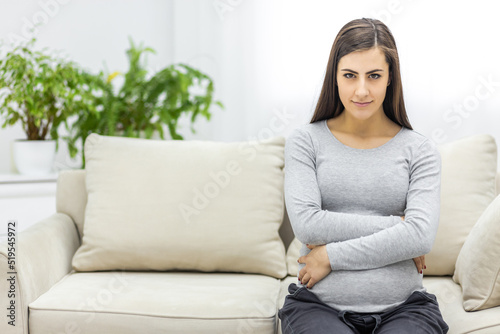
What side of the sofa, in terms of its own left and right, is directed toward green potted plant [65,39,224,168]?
back

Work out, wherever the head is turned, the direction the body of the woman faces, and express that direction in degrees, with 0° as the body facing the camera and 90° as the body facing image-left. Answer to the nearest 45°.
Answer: approximately 0°

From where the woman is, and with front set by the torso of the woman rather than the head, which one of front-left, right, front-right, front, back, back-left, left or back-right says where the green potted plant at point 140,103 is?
back-right

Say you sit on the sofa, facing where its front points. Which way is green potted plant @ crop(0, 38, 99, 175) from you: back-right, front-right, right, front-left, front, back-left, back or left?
back-right

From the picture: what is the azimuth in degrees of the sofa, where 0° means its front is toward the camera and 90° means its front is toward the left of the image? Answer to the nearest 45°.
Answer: approximately 0°
